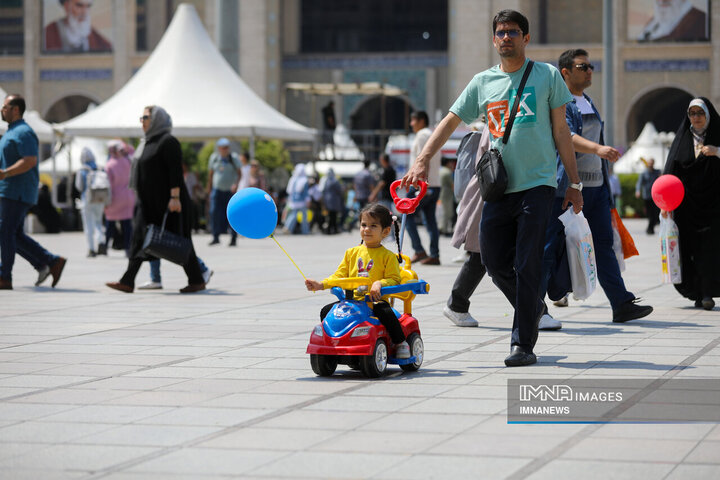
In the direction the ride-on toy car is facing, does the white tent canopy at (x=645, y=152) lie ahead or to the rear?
to the rear

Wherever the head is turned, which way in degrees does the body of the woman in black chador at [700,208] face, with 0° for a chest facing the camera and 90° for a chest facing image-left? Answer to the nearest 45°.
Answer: approximately 0°

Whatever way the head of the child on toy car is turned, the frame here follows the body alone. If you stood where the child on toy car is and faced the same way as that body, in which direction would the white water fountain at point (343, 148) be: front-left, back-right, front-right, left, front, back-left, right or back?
back-right

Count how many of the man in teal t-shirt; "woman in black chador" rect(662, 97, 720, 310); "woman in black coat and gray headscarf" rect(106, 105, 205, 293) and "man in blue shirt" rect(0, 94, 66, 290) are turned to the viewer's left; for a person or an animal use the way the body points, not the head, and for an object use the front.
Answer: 2

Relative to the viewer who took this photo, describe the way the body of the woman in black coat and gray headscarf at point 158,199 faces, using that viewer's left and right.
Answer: facing to the left of the viewer

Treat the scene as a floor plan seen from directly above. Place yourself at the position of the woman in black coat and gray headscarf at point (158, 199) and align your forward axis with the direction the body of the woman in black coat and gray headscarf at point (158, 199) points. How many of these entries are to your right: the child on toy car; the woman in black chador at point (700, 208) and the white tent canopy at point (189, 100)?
1

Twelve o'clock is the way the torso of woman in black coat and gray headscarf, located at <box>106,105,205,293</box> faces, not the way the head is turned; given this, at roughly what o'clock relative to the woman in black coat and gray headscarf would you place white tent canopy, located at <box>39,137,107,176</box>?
The white tent canopy is roughly at 3 o'clock from the woman in black coat and gray headscarf.

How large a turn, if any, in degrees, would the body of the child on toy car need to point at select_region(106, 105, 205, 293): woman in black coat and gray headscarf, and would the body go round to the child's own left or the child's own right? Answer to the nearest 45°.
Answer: approximately 135° to the child's own right

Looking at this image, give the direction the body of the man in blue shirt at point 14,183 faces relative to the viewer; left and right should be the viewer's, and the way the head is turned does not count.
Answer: facing to the left of the viewer

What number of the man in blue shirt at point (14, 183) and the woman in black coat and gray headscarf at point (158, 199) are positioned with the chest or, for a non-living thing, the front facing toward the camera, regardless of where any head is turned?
0

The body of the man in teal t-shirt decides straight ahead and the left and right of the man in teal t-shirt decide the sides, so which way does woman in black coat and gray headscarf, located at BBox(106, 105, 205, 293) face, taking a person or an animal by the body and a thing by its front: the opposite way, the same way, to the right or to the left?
to the right
